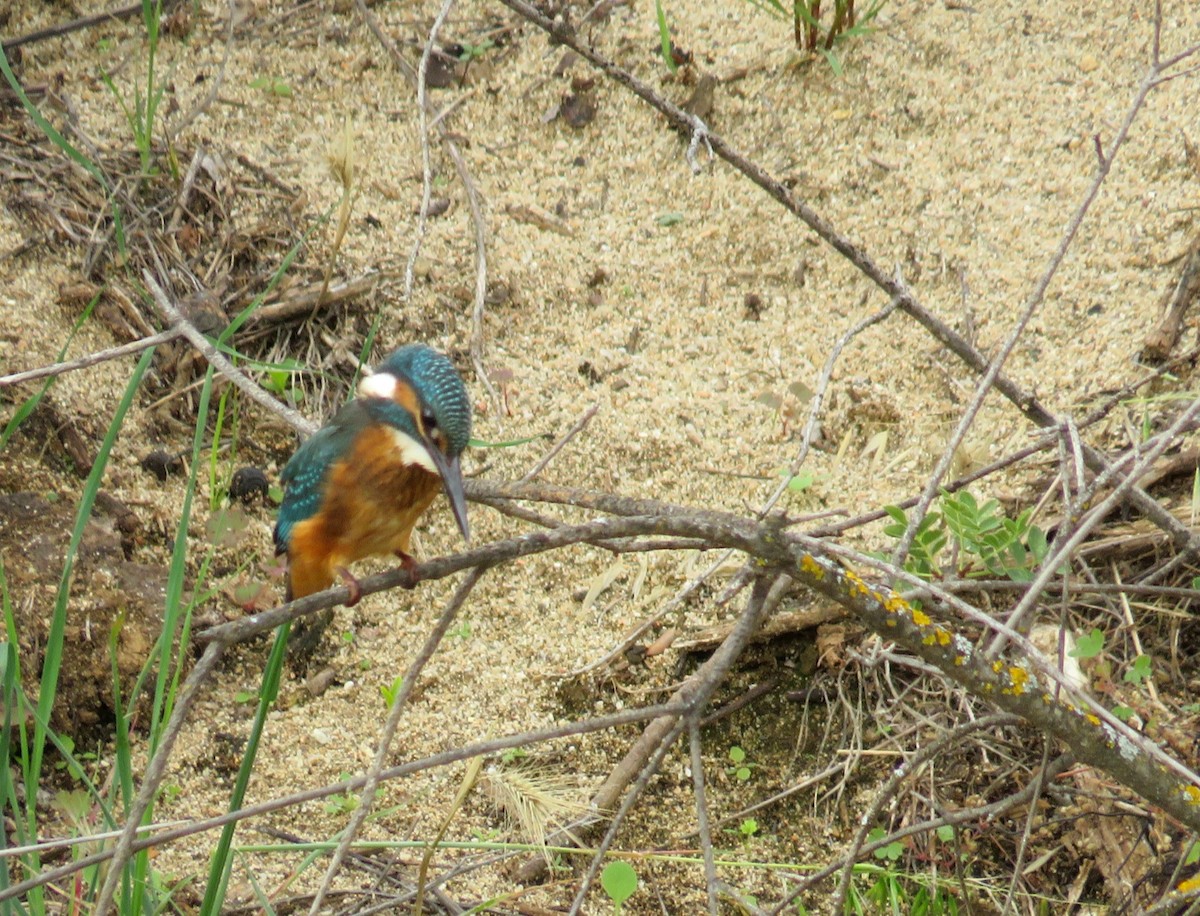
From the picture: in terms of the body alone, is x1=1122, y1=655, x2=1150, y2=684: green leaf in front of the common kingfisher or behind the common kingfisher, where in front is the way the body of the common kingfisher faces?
in front

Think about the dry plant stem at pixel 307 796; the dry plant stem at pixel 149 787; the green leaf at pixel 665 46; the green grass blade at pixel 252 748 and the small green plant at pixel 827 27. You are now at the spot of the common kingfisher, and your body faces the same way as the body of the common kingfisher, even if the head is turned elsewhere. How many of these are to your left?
2

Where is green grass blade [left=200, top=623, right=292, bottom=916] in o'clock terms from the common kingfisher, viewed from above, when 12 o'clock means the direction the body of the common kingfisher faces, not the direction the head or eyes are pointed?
The green grass blade is roughly at 2 o'clock from the common kingfisher.

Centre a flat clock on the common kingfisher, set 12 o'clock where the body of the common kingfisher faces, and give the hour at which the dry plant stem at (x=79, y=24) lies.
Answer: The dry plant stem is roughly at 7 o'clock from the common kingfisher.

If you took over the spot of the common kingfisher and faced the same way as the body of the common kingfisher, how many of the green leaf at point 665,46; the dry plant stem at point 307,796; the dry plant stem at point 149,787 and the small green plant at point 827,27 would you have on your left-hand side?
2

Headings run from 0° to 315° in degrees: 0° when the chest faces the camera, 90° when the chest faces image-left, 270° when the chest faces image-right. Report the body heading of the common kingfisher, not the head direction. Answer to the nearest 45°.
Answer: approximately 315°

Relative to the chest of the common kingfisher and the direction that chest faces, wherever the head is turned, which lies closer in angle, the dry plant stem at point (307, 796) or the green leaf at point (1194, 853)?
the green leaf

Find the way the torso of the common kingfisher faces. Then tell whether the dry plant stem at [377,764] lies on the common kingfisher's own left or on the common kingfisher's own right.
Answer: on the common kingfisher's own right

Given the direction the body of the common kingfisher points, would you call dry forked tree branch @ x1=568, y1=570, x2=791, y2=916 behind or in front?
in front

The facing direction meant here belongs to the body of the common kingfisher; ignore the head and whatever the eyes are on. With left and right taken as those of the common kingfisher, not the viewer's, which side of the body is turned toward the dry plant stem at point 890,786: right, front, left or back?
front

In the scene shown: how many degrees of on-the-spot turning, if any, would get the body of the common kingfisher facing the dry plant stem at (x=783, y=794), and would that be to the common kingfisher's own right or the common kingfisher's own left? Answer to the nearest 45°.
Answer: approximately 45° to the common kingfisher's own left

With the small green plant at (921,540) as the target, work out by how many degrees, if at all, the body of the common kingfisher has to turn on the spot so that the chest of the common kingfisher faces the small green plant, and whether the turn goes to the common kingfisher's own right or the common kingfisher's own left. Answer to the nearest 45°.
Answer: approximately 45° to the common kingfisher's own left

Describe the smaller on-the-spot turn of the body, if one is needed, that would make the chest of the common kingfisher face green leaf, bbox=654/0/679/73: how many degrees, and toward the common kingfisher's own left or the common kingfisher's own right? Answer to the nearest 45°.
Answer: approximately 90° to the common kingfisher's own left
